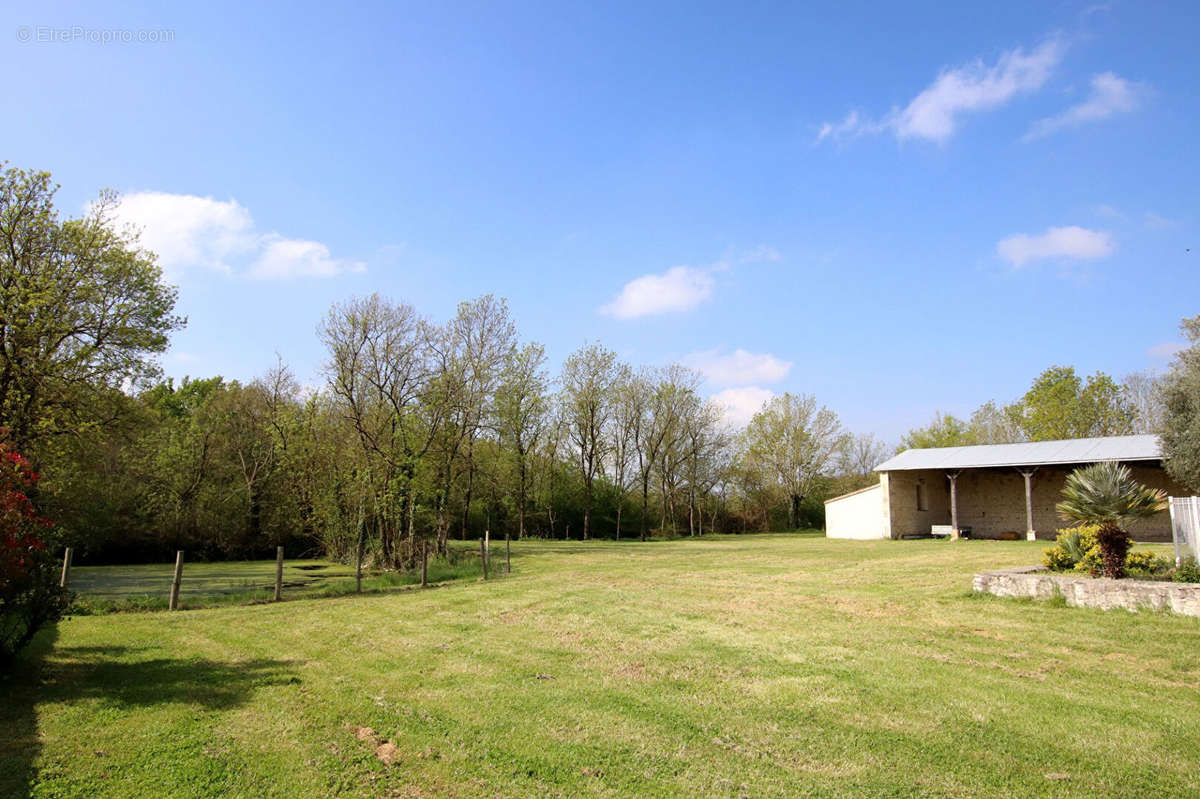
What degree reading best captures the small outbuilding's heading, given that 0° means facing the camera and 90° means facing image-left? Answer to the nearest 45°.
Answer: approximately 0°

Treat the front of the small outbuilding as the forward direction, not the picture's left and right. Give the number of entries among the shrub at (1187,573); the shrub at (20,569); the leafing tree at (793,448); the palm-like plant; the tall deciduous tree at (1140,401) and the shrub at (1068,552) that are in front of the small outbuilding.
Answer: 4

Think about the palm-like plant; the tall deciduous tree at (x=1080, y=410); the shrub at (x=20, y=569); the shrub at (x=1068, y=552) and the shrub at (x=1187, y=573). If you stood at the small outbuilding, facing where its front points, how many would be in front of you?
4

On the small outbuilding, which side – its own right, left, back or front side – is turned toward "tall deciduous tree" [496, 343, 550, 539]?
right

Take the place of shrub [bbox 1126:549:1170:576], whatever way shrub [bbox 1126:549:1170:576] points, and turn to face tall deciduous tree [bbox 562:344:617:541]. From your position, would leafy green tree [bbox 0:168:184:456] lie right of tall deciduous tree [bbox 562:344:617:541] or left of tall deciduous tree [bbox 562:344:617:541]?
left

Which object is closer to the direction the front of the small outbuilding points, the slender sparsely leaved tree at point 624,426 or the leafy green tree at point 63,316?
the leafy green tree

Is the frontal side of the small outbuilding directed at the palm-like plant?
yes

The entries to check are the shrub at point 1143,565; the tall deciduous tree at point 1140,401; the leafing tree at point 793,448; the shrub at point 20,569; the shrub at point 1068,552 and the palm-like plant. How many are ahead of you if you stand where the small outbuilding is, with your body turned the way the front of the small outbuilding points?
4

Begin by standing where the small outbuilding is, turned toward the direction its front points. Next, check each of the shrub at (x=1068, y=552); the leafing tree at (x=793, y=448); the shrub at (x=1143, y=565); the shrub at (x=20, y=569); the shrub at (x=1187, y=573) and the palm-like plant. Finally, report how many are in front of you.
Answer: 5

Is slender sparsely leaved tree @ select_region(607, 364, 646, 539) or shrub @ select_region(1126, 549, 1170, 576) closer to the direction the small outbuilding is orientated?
the shrub
